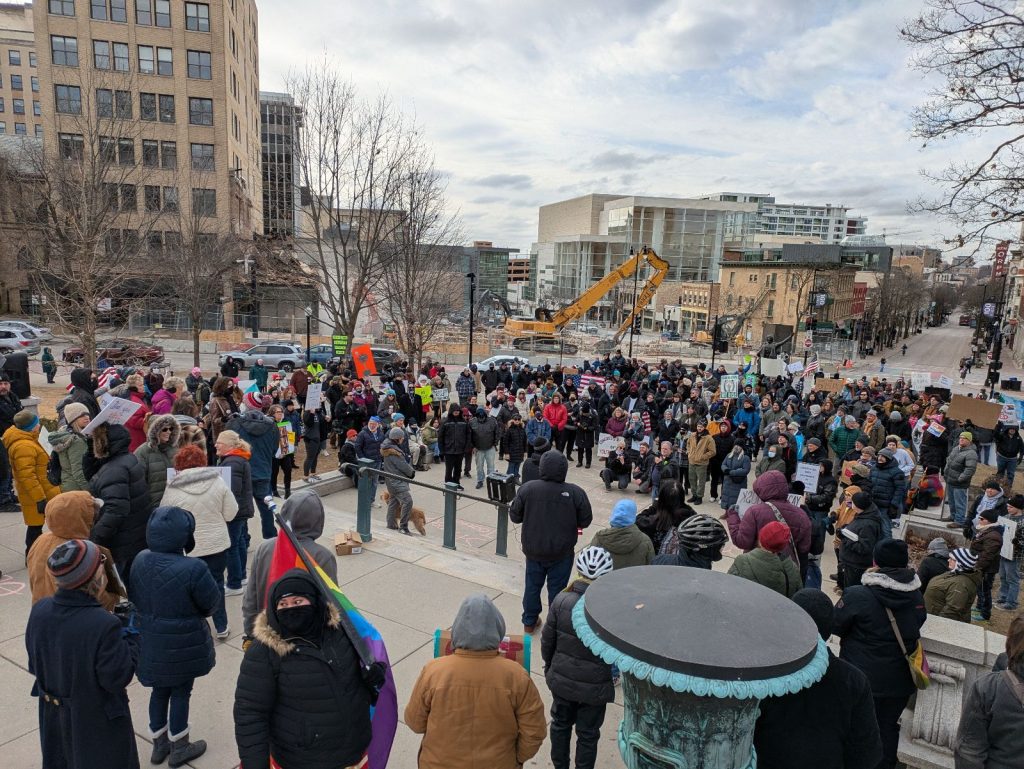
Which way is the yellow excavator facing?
to the viewer's right

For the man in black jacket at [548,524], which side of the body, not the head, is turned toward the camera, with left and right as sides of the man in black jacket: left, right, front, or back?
back

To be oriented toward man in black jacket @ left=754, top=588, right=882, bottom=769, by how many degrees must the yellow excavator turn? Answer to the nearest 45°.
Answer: approximately 90° to its right

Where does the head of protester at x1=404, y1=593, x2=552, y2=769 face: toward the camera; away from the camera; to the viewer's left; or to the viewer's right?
away from the camera

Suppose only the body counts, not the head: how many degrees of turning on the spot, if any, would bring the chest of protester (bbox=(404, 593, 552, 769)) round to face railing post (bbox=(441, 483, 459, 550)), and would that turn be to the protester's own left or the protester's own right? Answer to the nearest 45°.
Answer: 0° — they already face it

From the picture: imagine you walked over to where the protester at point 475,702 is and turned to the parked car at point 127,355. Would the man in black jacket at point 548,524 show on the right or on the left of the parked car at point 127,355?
right

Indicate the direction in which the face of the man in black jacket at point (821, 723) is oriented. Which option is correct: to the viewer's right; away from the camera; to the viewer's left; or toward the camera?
away from the camera

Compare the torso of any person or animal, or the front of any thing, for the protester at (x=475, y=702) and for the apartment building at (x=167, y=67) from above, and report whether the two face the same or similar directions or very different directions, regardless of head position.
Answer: very different directions

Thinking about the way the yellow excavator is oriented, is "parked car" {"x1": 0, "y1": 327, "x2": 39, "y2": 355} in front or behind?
behind

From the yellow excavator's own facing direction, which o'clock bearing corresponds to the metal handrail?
The metal handrail is roughly at 3 o'clock from the yellow excavator.

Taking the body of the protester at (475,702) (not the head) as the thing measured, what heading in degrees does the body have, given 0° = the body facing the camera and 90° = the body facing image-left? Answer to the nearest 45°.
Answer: approximately 180°

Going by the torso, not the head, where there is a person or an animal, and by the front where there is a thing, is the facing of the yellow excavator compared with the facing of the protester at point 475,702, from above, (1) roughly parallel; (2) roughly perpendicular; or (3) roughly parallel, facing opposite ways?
roughly perpendicular

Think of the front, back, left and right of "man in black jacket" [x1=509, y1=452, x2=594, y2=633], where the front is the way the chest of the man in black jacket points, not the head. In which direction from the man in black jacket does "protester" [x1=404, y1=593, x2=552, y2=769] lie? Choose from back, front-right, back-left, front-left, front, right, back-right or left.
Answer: back
